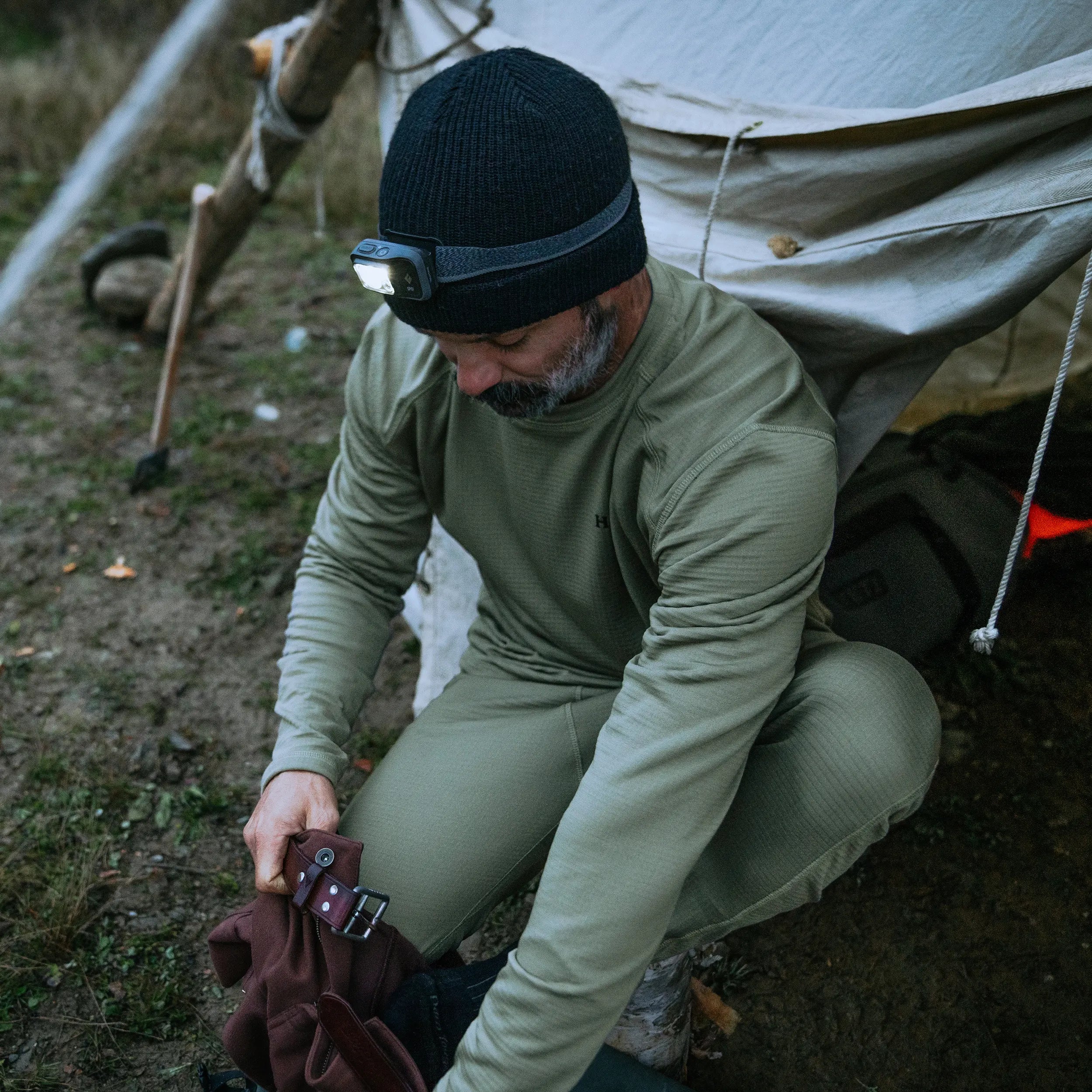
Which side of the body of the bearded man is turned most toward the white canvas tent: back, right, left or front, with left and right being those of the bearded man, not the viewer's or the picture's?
back

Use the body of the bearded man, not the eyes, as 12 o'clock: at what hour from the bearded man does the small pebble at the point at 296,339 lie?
The small pebble is roughly at 4 o'clock from the bearded man.

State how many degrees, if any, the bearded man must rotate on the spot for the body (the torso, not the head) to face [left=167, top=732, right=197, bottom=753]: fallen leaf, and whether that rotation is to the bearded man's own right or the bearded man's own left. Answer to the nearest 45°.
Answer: approximately 90° to the bearded man's own right

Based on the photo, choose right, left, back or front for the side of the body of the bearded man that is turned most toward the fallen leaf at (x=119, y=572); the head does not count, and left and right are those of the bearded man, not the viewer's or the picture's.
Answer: right

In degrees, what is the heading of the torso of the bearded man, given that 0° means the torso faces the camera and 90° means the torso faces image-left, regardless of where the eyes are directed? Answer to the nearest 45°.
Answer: approximately 45°

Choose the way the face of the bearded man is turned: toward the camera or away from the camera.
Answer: toward the camera
